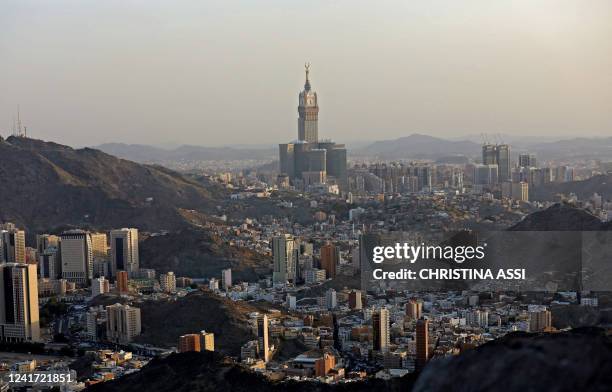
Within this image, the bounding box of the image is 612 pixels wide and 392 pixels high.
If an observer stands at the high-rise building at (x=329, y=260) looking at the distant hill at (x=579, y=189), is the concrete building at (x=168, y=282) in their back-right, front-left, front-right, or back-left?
back-left

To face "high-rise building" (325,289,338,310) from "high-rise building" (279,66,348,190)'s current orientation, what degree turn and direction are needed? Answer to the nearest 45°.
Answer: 0° — it already faces it

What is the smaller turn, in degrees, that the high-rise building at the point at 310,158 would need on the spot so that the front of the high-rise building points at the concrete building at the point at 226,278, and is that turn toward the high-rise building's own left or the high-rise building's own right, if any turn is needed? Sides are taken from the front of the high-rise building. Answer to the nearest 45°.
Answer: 0° — it already faces it

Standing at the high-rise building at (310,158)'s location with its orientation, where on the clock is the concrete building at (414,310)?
The concrete building is roughly at 12 o'clock from the high-rise building.

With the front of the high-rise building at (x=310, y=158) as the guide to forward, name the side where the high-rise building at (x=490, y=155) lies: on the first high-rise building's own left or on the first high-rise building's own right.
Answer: on the first high-rise building's own left

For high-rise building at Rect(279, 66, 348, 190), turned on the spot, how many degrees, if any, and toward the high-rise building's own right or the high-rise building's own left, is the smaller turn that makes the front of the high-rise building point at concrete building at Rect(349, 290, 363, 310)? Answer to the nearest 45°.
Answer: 0° — it already faces it
